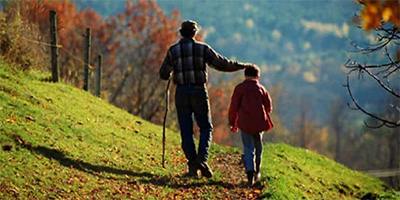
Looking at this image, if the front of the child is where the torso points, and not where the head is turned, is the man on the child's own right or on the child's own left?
on the child's own left

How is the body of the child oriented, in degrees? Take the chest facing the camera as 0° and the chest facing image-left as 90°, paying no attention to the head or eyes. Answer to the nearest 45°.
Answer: approximately 180°

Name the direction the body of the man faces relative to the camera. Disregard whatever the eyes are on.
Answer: away from the camera

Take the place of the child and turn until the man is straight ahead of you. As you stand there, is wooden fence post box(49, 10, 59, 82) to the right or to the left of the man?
right

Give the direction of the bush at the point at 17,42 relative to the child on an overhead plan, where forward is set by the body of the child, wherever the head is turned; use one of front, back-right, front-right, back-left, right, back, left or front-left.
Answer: front-left

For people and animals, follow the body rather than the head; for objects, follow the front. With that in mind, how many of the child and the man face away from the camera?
2

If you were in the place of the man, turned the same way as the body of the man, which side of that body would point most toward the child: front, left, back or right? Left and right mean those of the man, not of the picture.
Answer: right

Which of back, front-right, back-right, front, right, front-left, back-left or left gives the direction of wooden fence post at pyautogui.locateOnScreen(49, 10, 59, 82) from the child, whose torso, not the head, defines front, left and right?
front-left
